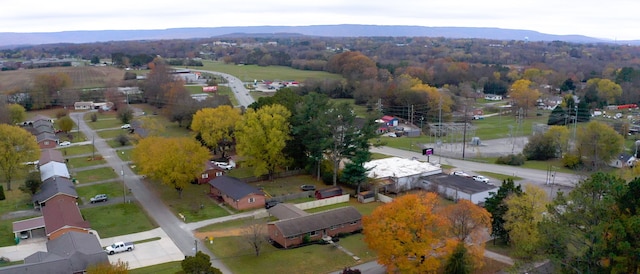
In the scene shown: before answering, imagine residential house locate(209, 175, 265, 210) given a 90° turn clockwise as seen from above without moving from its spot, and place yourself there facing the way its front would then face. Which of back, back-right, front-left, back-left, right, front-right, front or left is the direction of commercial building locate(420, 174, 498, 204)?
back-right

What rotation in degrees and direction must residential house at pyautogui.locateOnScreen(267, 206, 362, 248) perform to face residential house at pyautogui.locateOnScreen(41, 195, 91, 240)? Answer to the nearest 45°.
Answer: approximately 135° to its right

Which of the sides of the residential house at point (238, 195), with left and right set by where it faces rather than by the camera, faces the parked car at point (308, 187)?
back

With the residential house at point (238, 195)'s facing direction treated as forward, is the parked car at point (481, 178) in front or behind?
behind

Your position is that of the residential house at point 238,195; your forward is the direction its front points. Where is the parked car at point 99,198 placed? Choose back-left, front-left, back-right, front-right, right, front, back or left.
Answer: front-right

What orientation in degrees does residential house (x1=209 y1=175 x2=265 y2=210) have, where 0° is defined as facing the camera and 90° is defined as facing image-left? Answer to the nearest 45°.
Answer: approximately 45°

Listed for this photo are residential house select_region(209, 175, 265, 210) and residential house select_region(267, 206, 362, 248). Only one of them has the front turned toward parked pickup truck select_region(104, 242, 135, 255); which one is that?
residential house select_region(209, 175, 265, 210)

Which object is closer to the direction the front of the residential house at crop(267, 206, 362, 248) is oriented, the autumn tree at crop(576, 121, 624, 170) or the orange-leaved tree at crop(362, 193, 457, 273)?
the orange-leaved tree

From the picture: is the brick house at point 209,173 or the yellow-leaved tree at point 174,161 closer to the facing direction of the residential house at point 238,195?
the yellow-leaved tree

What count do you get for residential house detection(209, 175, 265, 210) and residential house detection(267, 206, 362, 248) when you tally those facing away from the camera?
0

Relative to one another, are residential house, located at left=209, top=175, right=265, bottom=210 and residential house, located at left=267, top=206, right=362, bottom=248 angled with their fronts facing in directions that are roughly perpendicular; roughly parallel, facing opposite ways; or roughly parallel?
roughly perpendicular
